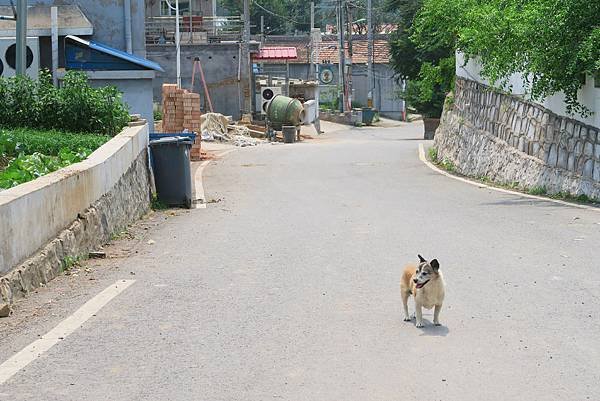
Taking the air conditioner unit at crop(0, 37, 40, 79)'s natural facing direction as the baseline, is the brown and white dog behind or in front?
in front

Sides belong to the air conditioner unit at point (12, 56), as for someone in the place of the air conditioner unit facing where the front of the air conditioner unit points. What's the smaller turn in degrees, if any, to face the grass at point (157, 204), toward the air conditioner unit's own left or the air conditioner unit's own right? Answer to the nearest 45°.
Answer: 0° — it already faces it

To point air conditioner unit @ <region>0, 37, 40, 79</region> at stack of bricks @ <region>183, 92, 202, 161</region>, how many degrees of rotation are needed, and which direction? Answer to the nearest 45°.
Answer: approximately 135° to its left

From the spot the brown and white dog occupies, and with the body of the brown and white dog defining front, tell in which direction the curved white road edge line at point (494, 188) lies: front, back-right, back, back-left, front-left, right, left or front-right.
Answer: back-left

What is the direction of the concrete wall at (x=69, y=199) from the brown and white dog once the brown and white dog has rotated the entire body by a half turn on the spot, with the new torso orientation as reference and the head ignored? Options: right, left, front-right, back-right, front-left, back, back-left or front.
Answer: front

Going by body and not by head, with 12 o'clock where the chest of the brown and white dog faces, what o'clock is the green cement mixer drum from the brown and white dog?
The green cement mixer drum is roughly at 7 o'clock from the brown and white dog.

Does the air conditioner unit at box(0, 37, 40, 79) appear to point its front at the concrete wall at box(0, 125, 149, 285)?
yes

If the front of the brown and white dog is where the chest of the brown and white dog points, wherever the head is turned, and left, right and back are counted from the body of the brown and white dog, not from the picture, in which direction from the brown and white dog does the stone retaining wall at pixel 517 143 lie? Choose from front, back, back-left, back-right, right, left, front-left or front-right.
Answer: back-left
